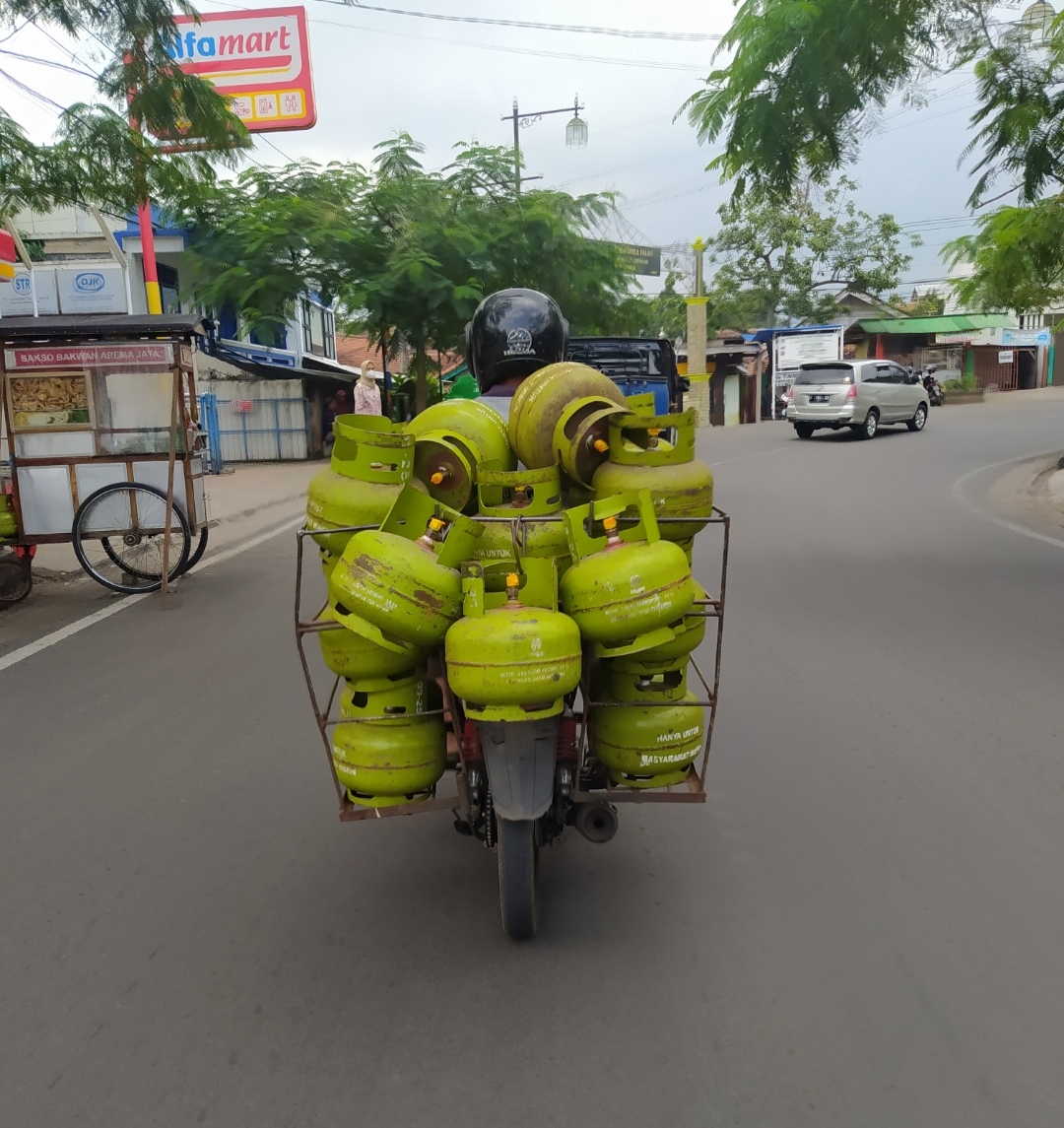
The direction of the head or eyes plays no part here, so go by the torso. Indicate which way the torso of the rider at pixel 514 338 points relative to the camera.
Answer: away from the camera

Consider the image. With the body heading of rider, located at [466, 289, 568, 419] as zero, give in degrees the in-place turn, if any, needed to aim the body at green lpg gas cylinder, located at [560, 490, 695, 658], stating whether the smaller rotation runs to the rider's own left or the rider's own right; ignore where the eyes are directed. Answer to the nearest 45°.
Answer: approximately 180°

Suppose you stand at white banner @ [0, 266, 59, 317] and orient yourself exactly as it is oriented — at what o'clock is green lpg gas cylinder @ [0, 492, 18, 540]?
The green lpg gas cylinder is roughly at 12 o'clock from the white banner.

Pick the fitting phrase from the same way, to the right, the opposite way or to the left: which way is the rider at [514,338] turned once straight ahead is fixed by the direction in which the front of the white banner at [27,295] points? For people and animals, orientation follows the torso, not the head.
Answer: the opposite way

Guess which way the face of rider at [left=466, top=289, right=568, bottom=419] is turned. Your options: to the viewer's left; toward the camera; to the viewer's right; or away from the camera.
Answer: away from the camera

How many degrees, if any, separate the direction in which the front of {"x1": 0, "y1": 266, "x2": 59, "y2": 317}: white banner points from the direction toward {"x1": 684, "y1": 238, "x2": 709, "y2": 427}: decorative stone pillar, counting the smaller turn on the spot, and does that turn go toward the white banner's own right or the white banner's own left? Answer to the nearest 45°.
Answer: approximately 135° to the white banner's own left

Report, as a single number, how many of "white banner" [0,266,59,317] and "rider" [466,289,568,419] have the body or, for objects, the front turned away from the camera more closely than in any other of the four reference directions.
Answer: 1

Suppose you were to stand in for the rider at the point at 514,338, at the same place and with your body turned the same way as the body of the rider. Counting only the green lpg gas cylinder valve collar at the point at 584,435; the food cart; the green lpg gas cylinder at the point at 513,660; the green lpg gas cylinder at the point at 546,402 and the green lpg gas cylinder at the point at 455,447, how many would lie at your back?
4

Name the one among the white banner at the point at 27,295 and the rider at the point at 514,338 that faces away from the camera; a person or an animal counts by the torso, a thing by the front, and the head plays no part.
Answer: the rider

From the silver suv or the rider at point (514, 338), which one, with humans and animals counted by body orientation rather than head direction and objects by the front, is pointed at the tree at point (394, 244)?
the rider

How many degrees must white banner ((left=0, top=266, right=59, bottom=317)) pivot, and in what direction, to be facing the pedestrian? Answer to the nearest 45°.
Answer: approximately 90° to its left

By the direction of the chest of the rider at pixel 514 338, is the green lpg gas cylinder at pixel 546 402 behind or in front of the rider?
behind
